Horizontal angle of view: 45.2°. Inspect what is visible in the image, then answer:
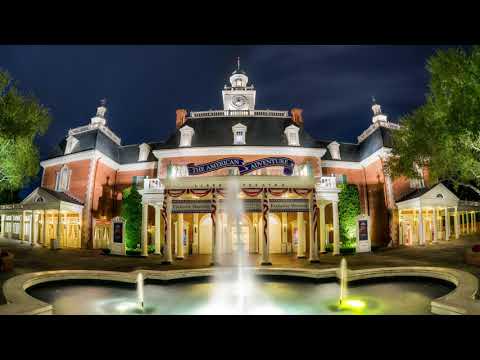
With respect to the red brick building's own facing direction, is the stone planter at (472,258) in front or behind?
in front

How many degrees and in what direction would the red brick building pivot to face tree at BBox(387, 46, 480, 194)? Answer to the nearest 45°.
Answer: approximately 45° to its left

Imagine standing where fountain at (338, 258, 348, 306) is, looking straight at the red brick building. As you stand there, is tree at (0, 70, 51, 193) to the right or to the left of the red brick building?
left

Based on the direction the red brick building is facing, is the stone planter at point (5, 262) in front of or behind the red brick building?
in front

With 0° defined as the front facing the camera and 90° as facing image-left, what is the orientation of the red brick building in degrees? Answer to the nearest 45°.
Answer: approximately 0°

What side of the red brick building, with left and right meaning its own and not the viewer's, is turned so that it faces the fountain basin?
front

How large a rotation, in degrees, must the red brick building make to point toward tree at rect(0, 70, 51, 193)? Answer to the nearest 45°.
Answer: approximately 45° to its right
